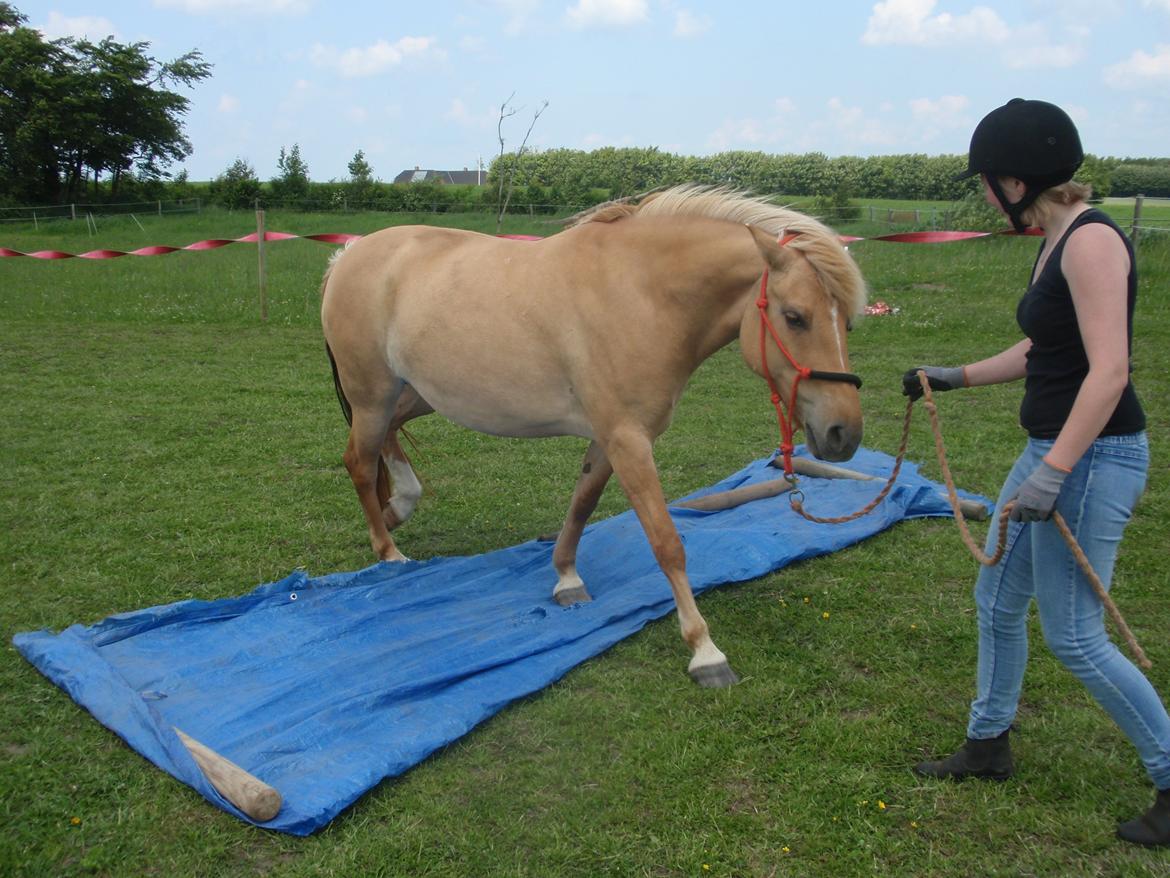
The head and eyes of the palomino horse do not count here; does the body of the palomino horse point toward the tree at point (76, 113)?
no

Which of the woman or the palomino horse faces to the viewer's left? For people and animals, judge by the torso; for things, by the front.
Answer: the woman

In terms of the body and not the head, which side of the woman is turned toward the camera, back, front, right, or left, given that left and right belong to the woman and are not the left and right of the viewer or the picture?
left

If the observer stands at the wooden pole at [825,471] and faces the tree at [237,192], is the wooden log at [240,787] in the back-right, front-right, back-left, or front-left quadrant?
back-left

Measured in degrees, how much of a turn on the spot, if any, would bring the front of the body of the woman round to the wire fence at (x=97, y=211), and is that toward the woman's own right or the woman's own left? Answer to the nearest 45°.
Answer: approximately 45° to the woman's own right

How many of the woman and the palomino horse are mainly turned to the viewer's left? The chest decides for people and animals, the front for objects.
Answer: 1

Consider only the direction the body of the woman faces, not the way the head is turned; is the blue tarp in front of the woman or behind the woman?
in front

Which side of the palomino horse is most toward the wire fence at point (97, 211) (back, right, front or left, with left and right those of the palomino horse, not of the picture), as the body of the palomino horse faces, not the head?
back

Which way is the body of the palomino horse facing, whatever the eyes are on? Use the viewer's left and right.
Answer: facing the viewer and to the right of the viewer
